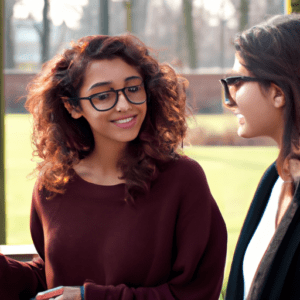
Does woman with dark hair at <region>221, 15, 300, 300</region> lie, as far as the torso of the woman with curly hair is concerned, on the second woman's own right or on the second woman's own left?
on the second woman's own left

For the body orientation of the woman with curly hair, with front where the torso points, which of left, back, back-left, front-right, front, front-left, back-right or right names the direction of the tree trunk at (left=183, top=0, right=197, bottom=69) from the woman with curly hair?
back-right

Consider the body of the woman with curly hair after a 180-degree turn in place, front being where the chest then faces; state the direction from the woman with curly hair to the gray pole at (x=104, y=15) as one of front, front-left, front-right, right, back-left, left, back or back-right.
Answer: front-left

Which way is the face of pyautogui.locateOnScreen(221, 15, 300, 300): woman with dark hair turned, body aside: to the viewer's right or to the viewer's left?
to the viewer's left

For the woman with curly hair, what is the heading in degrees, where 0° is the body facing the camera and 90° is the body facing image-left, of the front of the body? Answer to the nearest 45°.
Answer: approximately 45°

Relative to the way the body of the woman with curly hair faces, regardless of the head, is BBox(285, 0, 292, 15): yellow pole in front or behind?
behind

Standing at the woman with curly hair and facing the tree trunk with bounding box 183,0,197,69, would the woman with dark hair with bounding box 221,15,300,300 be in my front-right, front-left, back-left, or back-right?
back-right
